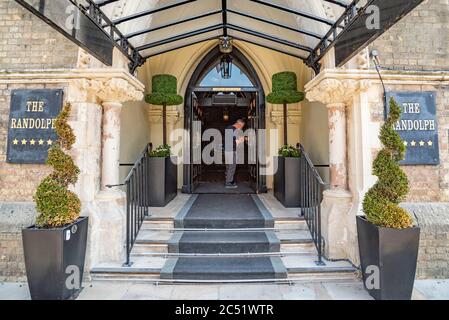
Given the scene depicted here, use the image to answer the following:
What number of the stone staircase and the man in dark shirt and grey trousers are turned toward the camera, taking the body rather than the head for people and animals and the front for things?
1

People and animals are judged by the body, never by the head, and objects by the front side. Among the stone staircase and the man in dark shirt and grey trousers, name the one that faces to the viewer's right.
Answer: the man in dark shirt and grey trousers

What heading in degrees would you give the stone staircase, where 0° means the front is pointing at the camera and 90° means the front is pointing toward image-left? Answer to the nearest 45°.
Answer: approximately 0°

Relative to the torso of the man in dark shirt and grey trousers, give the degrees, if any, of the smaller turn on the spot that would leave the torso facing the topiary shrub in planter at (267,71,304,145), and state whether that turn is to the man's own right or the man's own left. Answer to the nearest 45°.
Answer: approximately 45° to the man's own right

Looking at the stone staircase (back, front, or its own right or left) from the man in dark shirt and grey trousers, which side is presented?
back

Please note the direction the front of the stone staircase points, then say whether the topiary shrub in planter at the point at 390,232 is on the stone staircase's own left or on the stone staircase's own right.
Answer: on the stone staircase's own left

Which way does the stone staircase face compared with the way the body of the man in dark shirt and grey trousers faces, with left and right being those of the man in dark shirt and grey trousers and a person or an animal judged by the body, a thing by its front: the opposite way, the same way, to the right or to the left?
to the right

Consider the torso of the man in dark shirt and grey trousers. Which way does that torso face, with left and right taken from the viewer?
facing to the right of the viewer

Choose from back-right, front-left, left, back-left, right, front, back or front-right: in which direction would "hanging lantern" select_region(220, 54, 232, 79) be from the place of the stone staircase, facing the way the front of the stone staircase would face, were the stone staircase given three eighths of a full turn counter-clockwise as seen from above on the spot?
front-left
